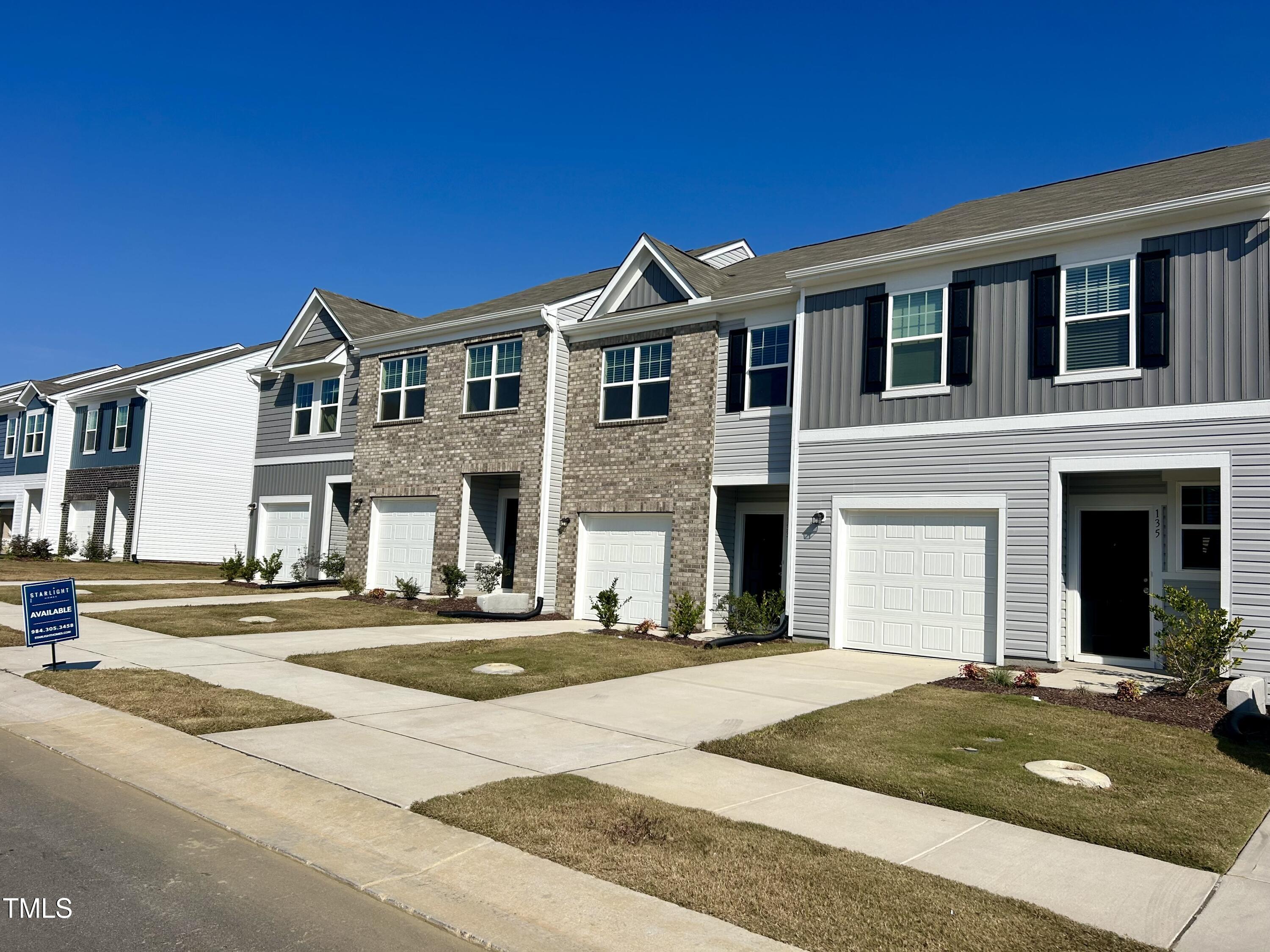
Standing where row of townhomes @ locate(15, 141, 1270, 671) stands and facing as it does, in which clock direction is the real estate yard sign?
The real estate yard sign is roughly at 1 o'clock from the row of townhomes.

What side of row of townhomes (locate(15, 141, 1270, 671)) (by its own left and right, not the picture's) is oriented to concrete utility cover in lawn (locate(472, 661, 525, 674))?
front

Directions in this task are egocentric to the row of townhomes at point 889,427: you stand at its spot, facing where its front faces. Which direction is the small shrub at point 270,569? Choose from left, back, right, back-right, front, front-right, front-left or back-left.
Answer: right

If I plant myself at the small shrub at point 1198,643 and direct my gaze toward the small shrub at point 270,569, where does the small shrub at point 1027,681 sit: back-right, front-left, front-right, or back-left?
front-left

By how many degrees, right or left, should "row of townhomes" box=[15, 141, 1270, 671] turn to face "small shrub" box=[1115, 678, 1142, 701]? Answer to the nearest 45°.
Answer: approximately 45° to its left

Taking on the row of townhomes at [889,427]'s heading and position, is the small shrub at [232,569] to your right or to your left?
on your right

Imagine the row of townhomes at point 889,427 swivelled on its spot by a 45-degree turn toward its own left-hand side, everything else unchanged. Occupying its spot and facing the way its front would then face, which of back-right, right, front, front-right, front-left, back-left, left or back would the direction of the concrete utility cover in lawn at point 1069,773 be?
front

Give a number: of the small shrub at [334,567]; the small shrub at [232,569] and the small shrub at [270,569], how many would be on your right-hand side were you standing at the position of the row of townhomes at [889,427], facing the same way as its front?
3

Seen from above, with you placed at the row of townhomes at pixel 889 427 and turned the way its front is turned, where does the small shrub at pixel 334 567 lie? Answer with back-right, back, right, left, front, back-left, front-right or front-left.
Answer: right

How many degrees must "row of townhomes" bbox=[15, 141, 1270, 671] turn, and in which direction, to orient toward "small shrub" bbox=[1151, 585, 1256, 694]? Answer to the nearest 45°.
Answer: approximately 90° to its left

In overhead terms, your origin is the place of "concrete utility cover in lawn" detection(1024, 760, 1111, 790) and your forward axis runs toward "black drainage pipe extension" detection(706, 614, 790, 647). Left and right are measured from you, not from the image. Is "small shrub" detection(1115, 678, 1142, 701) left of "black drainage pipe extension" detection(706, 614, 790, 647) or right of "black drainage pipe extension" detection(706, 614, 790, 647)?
right
